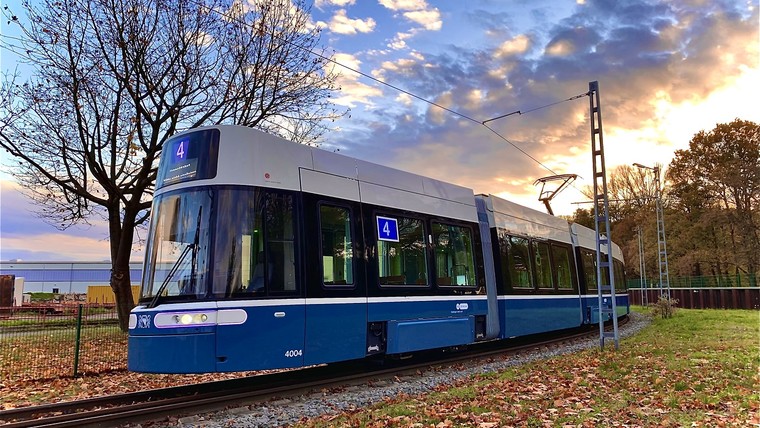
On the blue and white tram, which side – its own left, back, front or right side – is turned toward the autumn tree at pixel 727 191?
back

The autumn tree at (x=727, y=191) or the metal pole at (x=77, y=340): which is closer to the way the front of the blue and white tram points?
the metal pole

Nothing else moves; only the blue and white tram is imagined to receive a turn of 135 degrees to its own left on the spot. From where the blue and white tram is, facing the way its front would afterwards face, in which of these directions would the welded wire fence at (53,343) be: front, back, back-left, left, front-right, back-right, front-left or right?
back-right

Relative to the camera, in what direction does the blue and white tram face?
facing the viewer and to the left of the viewer

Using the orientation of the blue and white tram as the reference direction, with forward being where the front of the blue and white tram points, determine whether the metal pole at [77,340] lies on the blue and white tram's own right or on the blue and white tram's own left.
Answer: on the blue and white tram's own right
